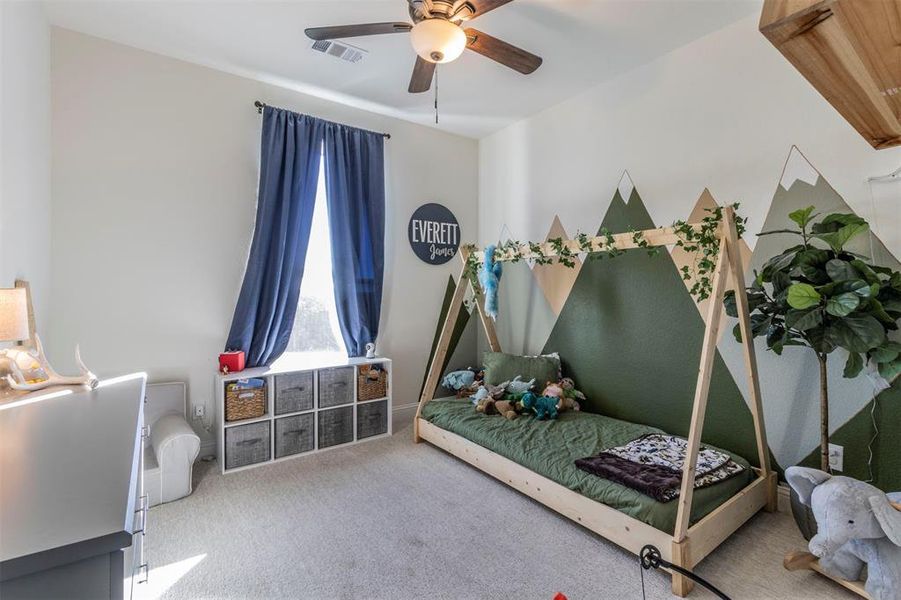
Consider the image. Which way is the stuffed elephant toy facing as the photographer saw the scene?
facing the viewer and to the left of the viewer

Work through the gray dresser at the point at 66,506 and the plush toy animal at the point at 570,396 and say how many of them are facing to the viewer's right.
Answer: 1

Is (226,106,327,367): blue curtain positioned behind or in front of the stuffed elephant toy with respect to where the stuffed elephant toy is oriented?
in front

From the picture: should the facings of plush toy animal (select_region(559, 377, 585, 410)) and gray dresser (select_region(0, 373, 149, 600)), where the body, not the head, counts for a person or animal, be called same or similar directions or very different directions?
very different directions

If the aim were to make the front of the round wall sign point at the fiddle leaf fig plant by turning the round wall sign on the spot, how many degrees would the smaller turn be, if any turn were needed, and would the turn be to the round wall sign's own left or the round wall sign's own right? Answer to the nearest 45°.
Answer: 0° — it already faces it

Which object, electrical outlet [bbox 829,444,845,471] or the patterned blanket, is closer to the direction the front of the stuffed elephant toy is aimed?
the patterned blanket

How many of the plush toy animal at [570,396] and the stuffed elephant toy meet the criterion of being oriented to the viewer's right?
0

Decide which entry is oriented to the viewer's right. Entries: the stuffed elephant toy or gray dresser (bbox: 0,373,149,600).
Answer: the gray dresser

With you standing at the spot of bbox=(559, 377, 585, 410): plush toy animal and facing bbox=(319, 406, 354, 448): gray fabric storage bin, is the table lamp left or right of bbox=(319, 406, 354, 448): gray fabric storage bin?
left

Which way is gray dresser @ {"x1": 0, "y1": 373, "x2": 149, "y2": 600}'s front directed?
to the viewer's right

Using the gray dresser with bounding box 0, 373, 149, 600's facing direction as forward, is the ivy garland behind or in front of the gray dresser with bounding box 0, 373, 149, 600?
in front

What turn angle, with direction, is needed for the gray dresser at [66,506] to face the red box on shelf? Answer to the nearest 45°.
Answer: approximately 90° to its left

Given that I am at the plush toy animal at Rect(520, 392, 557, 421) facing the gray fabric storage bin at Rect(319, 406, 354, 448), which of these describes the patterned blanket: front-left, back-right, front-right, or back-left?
back-left
